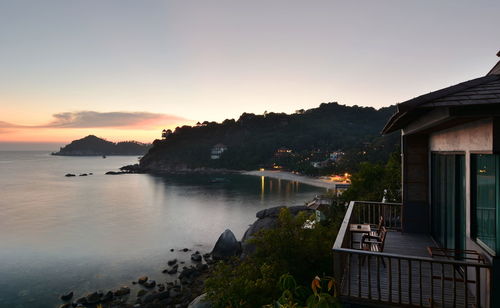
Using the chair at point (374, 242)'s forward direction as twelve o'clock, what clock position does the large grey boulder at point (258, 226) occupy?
The large grey boulder is roughly at 2 o'clock from the chair.

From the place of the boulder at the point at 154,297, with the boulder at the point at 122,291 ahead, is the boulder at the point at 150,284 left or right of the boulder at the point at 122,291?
right

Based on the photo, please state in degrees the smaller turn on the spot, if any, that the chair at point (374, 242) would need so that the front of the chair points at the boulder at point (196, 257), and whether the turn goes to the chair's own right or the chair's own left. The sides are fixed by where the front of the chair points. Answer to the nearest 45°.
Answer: approximately 45° to the chair's own right

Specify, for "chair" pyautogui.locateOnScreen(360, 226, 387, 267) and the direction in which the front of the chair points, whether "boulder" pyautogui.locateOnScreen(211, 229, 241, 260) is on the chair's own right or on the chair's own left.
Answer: on the chair's own right

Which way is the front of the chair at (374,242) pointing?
to the viewer's left
